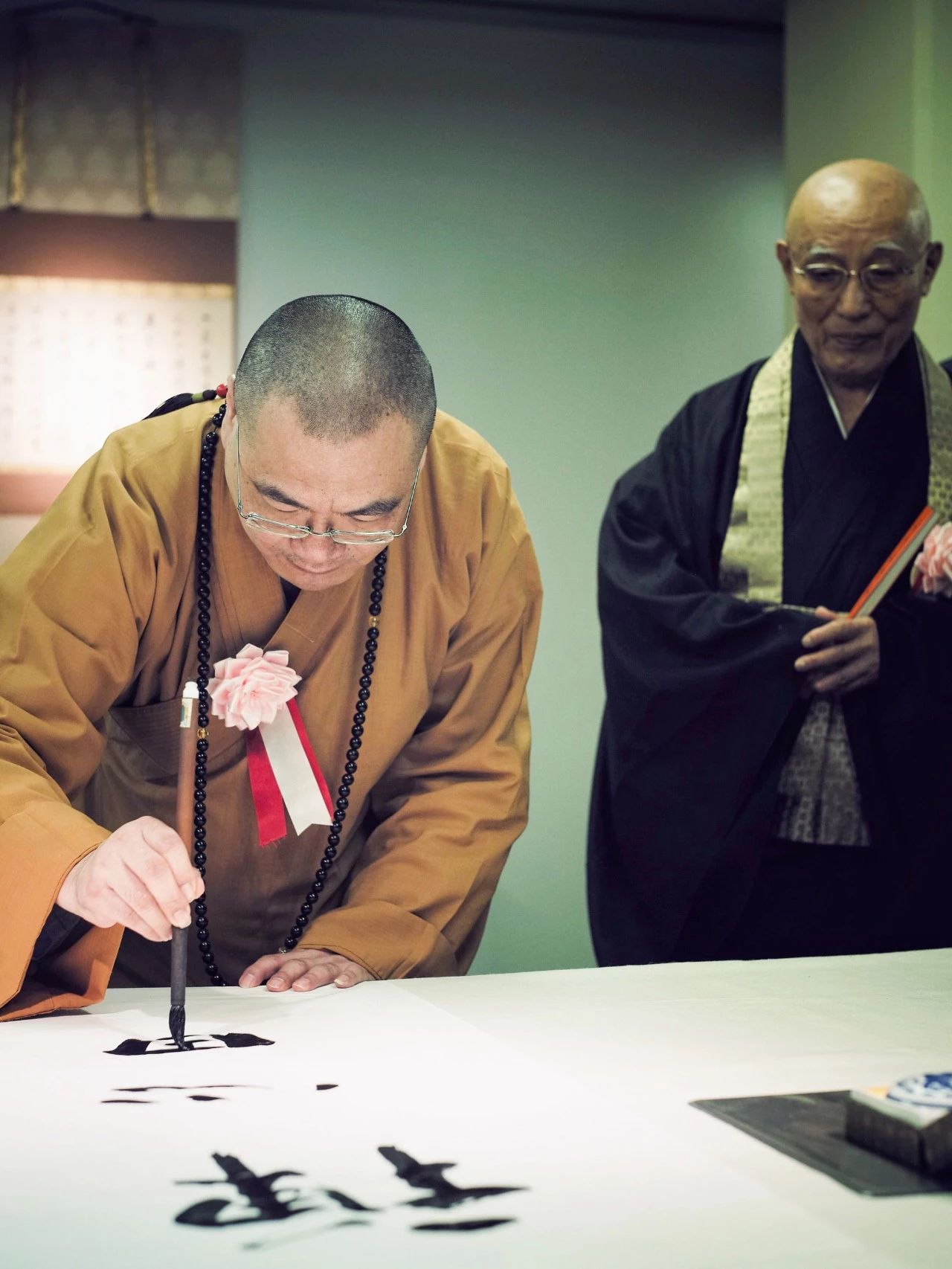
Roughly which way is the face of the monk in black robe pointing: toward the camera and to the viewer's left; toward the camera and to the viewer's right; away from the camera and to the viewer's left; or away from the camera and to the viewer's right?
toward the camera and to the viewer's left

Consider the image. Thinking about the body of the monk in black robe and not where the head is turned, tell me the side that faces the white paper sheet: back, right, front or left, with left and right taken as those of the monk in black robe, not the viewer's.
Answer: front

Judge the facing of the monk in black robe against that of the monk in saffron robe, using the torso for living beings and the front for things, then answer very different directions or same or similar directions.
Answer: same or similar directions

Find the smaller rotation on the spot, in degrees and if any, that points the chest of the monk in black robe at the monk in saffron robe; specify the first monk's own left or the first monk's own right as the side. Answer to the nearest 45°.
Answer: approximately 45° to the first monk's own right

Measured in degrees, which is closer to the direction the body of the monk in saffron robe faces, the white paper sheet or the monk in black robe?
the white paper sheet

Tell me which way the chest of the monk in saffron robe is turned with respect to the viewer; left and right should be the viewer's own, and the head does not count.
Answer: facing the viewer

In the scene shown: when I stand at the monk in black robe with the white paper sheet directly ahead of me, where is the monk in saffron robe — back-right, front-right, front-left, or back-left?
front-right

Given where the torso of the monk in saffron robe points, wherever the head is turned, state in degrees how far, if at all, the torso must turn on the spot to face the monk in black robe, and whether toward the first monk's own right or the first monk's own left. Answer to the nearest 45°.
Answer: approximately 135° to the first monk's own left

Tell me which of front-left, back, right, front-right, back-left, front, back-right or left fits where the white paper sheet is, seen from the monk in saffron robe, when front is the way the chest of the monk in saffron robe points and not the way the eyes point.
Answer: front

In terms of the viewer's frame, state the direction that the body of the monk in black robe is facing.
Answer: toward the camera

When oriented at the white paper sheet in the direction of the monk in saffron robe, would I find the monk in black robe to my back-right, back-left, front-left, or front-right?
front-right

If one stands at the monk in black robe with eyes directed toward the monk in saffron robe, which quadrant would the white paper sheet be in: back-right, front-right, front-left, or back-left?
front-left

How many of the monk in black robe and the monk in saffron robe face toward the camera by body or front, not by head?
2
